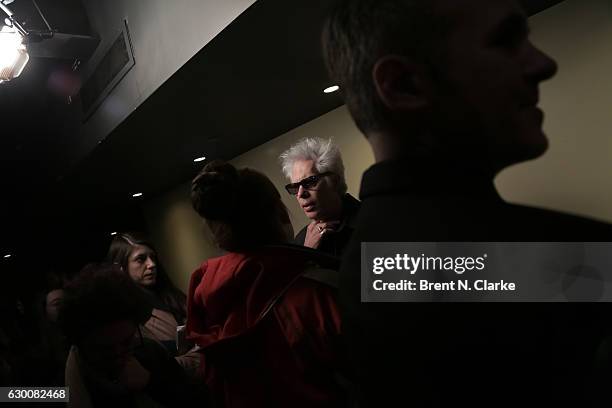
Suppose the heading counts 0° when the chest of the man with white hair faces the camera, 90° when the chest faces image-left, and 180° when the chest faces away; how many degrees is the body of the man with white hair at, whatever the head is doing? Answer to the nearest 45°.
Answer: approximately 45°

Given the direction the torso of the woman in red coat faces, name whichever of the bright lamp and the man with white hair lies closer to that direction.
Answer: the man with white hair

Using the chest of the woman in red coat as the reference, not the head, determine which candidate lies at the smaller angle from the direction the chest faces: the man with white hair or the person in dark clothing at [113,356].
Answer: the man with white hair

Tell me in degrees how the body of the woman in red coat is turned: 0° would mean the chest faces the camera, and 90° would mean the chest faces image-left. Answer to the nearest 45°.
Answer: approximately 225°

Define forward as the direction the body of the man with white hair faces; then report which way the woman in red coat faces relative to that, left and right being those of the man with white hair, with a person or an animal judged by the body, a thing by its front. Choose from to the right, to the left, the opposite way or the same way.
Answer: the opposite way

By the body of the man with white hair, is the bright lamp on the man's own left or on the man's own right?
on the man's own right

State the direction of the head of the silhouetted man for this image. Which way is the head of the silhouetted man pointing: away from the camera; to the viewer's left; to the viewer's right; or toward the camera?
to the viewer's right

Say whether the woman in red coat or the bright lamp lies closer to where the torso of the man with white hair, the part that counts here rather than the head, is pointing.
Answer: the woman in red coat
